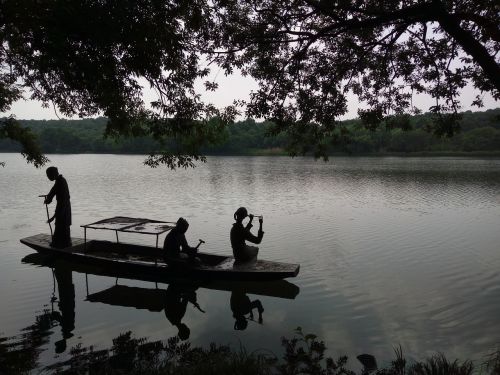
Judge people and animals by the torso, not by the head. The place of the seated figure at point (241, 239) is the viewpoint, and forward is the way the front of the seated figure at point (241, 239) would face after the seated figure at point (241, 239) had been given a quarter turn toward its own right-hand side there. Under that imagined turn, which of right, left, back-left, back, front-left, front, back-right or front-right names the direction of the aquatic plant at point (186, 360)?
front

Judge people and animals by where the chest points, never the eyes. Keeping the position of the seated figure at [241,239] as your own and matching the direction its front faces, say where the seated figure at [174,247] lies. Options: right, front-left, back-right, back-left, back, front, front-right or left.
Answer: back

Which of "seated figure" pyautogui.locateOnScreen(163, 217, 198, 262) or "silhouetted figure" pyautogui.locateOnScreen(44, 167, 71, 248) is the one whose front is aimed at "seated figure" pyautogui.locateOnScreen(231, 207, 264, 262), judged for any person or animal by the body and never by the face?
"seated figure" pyautogui.locateOnScreen(163, 217, 198, 262)

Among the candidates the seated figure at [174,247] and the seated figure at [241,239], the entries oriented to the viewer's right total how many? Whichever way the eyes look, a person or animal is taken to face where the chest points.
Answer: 2

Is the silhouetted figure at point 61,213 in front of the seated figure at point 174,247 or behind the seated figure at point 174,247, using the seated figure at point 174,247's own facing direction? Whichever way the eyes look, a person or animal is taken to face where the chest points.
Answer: behind

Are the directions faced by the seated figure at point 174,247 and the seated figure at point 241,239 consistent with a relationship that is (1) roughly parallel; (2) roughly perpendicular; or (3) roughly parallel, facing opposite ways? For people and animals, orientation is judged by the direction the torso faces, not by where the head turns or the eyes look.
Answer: roughly parallel

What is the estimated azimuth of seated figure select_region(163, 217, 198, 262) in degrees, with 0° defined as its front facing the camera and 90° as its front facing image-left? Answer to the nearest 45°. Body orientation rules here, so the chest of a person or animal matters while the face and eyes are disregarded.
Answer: approximately 270°

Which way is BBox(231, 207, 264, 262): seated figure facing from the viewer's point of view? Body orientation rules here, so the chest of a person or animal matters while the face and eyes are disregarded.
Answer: to the viewer's right
